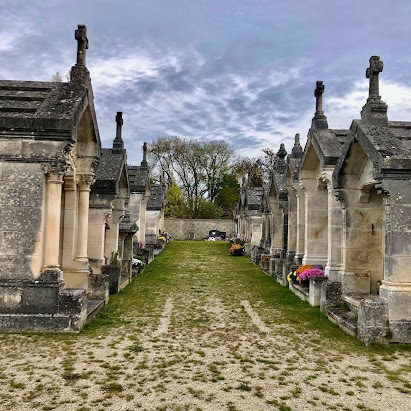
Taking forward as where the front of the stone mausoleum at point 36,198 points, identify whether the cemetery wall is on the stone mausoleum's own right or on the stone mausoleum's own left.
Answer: on the stone mausoleum's own left

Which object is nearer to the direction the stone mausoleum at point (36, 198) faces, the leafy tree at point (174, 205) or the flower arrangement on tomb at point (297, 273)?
the flower arrangement on tomb

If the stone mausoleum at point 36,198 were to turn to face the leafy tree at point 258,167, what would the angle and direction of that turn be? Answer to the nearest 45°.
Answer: approximately 45° to its left

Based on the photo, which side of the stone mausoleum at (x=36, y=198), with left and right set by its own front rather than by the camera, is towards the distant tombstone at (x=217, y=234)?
left

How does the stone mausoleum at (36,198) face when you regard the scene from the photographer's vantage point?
facing to the right of the viewer

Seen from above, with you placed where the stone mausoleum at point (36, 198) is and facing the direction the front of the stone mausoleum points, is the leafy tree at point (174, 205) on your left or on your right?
on your left

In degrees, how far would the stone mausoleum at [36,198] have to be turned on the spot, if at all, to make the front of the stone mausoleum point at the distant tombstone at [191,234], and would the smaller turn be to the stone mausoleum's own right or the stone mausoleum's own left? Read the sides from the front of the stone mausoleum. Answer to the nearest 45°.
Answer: approximately 90° to the stone mausoleum's own left

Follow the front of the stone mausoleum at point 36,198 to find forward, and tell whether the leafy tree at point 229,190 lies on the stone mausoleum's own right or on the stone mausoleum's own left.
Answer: on the stone mausoleum's own left

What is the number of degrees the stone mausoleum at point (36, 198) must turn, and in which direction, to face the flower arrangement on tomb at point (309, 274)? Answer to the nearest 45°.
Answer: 0° — it already faces it

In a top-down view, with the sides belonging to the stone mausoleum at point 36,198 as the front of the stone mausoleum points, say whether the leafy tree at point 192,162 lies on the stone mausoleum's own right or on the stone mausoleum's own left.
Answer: on the stone mausoleum's own left

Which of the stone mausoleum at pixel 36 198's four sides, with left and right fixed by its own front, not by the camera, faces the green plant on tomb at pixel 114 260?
left
